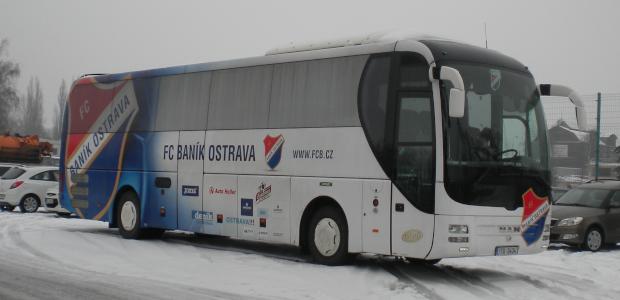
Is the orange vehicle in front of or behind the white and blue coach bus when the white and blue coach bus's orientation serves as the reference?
behind

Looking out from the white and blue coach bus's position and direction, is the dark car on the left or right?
on its left

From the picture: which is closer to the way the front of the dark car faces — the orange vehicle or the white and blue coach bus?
the white and blue coach bus

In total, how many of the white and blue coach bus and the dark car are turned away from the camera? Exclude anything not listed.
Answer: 0

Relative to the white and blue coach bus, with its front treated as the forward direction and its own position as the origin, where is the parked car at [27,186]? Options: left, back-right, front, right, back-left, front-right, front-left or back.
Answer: back

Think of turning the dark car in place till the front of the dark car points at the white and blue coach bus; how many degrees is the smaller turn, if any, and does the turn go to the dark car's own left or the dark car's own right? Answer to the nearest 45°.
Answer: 0° — it already faces it

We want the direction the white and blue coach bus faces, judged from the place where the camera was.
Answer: facing the viewer and to the right of the viewer
